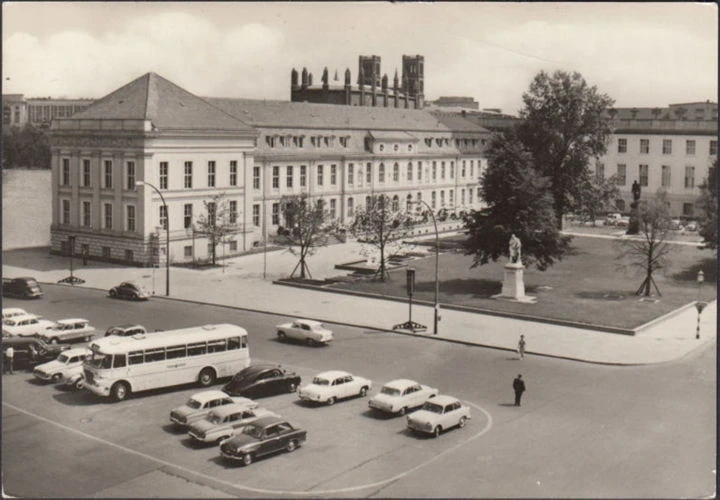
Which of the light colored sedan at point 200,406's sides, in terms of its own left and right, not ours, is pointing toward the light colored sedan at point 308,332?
back

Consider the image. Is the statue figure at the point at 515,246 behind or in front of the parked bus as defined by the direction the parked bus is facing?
behind

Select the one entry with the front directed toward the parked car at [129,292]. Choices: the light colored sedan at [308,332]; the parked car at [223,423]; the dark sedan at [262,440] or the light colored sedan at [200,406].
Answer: the light colored sedan at [308,332]

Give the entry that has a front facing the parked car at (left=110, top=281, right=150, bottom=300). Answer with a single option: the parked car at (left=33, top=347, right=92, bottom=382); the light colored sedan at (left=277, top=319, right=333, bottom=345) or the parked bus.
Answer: the light colored sedan

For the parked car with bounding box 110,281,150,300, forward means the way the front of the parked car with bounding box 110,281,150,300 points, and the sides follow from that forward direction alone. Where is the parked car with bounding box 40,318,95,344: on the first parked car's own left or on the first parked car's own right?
on the first parked car's own left

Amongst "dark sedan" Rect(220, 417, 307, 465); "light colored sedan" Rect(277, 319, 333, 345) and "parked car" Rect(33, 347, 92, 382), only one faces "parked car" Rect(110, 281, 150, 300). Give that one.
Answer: the light colored sedan

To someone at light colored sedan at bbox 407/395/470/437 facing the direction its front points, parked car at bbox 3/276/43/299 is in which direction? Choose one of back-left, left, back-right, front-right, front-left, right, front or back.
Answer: right

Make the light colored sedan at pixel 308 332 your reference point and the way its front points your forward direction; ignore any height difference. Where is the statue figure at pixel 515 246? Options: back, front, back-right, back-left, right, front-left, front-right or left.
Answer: right

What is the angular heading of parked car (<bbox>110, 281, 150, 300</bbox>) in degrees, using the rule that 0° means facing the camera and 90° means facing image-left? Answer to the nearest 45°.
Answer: approximately 135°

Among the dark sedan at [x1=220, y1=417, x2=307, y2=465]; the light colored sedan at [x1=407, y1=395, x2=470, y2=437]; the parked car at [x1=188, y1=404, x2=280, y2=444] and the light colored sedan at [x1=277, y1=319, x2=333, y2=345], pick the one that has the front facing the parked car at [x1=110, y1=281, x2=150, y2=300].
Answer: the light colored sedan at [x1=277, y1=319, x2=333, y2=345]
